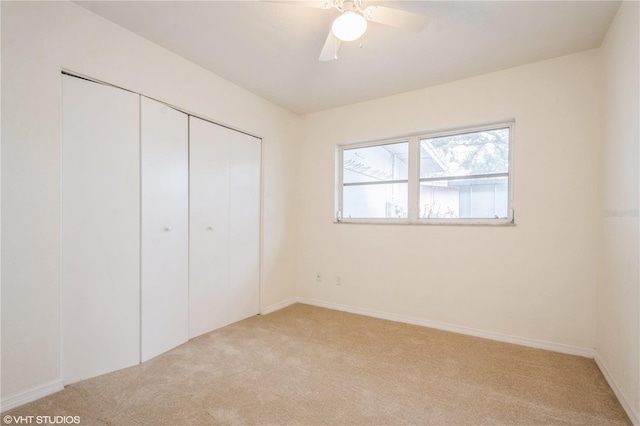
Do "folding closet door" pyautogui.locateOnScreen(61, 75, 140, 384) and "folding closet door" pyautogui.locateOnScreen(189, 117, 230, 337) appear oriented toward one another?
no

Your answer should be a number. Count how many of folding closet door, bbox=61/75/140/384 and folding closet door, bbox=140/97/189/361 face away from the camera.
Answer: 0

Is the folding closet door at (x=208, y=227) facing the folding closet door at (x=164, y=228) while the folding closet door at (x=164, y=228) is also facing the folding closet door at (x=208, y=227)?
no

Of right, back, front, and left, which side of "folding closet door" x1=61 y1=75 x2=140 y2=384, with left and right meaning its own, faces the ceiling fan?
front

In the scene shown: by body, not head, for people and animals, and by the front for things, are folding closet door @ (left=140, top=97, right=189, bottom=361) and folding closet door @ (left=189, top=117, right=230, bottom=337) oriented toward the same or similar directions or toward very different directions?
same or similar directions

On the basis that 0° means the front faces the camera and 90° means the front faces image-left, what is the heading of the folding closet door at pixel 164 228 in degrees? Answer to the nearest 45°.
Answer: approximately 315°

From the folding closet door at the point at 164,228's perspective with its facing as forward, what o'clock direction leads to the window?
The window is roughly at 11 o'clock from the folding closet door.

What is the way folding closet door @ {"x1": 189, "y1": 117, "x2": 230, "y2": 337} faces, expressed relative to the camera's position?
facing the viewer and to the right of the viewer

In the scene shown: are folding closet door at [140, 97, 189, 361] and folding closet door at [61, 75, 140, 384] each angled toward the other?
no

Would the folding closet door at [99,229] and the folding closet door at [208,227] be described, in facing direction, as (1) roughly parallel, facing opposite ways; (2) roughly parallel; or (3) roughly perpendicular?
roughly parallel

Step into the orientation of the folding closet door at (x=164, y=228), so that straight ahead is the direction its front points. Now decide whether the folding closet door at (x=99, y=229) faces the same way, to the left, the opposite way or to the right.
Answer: the same way

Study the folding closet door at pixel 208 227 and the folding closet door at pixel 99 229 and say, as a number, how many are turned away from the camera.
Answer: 0

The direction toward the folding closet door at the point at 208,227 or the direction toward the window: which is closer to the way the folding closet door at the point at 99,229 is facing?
the window
